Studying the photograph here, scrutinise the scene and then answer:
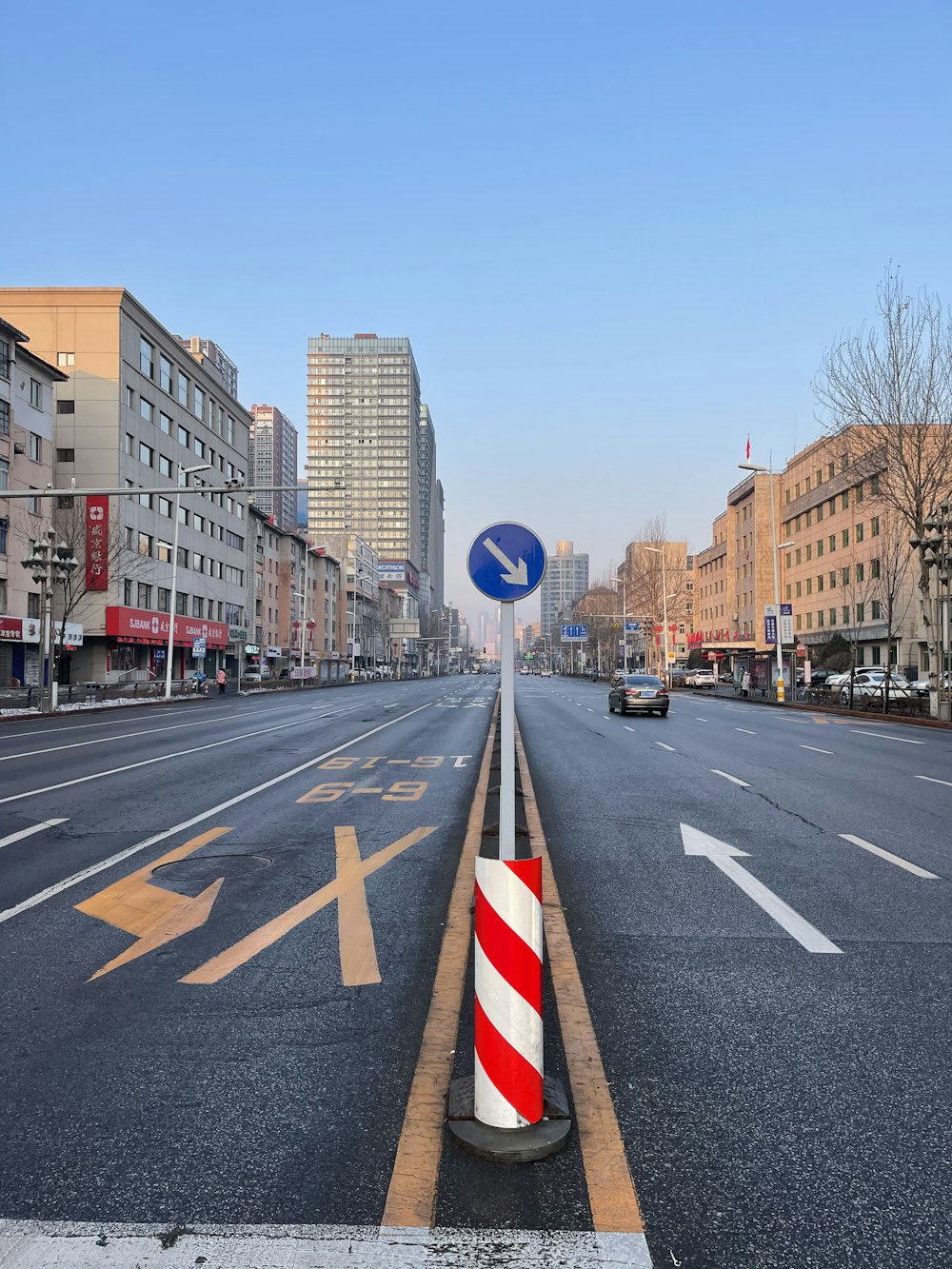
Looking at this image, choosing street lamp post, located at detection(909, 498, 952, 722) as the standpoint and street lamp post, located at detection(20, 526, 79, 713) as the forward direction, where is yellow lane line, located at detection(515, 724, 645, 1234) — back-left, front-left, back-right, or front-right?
front-left

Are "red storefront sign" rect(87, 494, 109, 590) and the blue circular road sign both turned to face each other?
no

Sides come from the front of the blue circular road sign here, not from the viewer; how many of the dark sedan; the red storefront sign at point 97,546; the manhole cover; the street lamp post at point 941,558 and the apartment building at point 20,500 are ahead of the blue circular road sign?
0

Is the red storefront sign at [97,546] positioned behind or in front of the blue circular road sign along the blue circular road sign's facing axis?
behind

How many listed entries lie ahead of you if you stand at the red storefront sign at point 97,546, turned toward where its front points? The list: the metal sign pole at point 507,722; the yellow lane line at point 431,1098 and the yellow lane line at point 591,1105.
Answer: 3

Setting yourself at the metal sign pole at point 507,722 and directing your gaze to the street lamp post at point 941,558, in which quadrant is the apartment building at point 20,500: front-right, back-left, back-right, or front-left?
front-left

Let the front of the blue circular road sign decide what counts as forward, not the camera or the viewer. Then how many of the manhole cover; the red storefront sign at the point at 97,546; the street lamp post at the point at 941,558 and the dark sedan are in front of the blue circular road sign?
0

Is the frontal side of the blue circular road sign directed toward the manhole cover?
no

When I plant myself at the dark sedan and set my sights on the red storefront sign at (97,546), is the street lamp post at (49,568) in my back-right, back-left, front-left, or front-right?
front-left

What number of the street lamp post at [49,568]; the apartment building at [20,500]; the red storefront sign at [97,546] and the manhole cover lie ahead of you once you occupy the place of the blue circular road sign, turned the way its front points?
0

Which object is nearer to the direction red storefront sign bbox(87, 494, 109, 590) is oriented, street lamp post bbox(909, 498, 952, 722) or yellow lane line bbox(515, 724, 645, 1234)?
the yellow lane line

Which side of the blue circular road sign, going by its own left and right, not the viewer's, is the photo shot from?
front

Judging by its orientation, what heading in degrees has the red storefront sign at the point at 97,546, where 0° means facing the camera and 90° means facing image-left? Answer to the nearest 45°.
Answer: approximately 0°

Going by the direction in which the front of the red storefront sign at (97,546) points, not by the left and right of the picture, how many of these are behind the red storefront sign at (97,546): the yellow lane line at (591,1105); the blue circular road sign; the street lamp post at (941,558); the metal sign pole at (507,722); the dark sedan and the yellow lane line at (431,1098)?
0

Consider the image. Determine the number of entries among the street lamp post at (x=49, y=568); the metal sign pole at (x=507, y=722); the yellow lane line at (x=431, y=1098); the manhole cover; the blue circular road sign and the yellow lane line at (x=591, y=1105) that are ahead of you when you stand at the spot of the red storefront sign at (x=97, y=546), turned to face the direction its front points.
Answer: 6

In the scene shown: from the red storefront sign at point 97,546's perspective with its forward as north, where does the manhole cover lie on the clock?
The manhole cover is roughly at 12 o'clock from the red storefront sign.

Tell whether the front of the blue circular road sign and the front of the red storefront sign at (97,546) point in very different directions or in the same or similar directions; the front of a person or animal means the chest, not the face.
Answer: same or similar directions

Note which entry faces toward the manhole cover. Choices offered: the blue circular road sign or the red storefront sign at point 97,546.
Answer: the red storefront sign

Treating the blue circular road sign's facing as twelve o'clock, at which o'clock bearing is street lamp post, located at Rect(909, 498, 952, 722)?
The street lamp post is roughly at 7 o'clock from the blue circular road sign.
